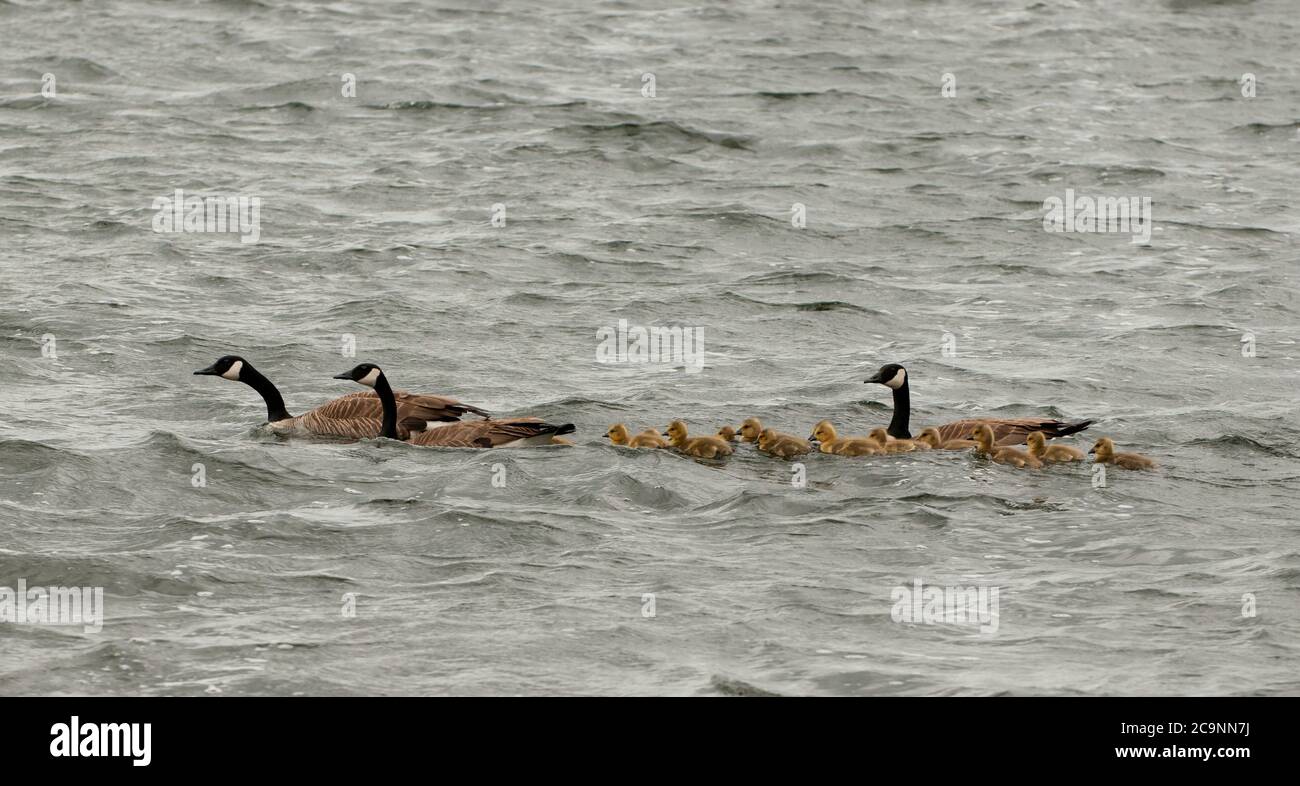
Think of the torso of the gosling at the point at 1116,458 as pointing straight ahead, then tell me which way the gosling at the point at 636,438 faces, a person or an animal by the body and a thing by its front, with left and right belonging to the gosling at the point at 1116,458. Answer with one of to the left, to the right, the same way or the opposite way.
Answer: the same way

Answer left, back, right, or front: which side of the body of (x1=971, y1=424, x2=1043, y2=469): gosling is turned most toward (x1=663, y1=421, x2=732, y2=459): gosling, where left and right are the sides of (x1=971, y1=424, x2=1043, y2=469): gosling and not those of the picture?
front

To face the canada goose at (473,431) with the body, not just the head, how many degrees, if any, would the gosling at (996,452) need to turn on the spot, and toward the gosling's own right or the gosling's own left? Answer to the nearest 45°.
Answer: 0° — it already faces it

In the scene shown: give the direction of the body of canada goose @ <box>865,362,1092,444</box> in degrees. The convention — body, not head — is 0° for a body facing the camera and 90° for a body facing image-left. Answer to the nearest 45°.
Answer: approximately 90°

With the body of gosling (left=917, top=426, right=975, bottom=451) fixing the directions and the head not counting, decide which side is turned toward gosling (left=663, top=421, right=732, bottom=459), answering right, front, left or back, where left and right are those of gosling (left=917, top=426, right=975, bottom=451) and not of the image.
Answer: front

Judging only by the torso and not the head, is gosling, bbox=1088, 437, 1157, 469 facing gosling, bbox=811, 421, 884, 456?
yes

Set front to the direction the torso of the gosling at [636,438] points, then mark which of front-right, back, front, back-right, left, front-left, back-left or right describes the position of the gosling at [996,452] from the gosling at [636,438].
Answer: back

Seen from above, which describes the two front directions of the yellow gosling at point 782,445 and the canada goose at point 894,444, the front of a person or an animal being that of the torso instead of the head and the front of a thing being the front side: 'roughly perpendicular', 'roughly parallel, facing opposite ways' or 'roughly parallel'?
roughly parallel

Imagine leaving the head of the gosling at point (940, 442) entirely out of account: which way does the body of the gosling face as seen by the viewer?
to the viewer's left

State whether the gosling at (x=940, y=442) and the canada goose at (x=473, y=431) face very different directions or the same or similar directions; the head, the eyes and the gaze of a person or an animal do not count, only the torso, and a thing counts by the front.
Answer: same or similar directions

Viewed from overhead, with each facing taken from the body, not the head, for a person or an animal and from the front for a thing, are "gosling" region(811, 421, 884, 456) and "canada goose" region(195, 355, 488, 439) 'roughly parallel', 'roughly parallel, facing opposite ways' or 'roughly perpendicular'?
roughly parallel

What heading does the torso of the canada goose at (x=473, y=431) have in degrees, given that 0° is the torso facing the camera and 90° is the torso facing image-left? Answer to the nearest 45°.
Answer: approximately 90°

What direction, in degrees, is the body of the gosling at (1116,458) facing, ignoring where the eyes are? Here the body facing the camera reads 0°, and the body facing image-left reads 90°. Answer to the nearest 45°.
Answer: approximately 90°

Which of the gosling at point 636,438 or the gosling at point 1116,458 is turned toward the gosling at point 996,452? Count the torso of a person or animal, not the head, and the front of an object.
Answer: the gosling at point 1116,458

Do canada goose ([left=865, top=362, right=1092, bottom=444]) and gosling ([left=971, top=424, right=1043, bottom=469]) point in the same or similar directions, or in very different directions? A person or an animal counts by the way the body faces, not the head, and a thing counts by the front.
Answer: same or similar directions

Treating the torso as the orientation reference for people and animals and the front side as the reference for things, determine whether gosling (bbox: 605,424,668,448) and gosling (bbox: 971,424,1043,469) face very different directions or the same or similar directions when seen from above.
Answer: same or similar directions

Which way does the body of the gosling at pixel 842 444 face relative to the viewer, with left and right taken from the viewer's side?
facing to the left of the viewer

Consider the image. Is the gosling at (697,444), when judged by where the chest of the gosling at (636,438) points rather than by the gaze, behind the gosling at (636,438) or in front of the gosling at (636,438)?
behind

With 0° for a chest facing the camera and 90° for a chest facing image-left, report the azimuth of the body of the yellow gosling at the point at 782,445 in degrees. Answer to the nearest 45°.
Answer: approximately 90°
